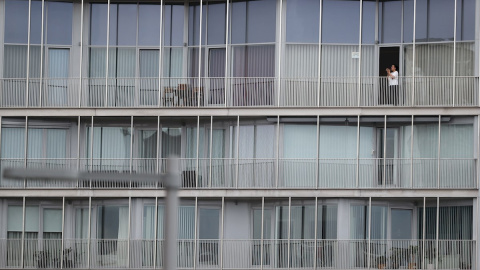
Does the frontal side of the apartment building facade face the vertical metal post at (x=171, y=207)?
yes

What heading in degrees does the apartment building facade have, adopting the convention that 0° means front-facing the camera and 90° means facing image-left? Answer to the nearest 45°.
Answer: approximately 0°
